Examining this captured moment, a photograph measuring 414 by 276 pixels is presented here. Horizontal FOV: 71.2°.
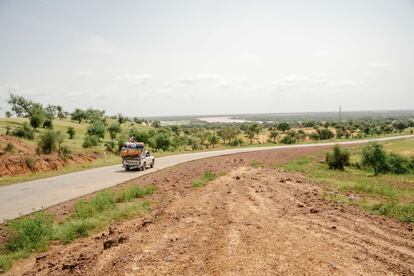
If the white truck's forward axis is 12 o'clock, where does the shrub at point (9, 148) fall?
The shrub is roughly at 9 o'clock from the white truck.

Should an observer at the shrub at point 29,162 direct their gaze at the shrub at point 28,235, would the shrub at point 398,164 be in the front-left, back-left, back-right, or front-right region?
front-left

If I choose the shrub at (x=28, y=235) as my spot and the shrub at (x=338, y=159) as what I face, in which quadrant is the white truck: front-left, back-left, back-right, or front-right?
front-left

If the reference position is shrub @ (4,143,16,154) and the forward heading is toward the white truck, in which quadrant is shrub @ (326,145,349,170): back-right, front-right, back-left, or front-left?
front-left

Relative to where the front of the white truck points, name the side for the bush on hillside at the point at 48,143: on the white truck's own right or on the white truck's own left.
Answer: on the white truck's own left

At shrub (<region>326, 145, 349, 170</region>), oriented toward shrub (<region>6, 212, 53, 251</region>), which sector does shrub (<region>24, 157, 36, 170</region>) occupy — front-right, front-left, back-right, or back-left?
front-right

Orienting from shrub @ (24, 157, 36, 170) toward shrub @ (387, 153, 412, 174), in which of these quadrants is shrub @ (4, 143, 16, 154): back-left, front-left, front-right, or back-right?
back-left

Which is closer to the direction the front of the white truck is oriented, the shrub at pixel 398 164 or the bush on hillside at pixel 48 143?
the shrub

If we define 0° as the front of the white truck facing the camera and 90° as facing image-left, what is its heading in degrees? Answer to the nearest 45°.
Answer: approximately 225°

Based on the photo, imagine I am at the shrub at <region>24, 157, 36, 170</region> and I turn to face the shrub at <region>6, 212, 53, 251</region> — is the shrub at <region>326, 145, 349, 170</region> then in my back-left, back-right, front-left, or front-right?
front-left

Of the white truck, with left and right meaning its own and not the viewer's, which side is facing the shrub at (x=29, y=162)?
left

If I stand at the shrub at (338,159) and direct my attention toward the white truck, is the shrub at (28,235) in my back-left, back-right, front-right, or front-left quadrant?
front-left
